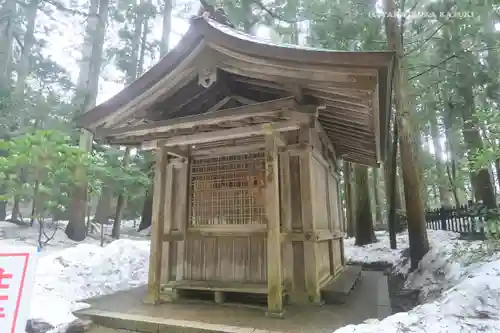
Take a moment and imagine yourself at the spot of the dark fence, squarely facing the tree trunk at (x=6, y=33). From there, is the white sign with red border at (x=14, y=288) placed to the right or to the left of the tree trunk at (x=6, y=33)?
left

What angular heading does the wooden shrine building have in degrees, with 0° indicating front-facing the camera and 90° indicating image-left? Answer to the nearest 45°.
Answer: approximately 45°

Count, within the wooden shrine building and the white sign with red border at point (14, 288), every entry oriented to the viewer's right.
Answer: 0

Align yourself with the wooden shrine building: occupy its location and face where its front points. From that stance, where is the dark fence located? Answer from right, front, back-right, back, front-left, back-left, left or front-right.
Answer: back

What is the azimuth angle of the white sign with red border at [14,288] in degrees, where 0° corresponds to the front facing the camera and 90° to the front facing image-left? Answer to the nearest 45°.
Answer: approximately 0°

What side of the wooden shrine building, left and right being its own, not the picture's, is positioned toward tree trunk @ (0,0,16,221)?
right

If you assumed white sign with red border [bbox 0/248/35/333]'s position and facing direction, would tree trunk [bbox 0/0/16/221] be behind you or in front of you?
behind

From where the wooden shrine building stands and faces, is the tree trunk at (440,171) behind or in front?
behind

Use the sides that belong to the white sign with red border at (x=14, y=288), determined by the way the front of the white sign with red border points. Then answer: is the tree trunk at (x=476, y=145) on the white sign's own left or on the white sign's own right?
on the white sign's own left

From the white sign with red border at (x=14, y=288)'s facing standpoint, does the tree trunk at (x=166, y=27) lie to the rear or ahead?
to the rear

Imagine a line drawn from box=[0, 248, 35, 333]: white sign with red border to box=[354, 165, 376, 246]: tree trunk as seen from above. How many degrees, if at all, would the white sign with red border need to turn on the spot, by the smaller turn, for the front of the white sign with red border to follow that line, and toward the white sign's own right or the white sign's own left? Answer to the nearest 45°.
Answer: approximately 135° to the white sign's own left

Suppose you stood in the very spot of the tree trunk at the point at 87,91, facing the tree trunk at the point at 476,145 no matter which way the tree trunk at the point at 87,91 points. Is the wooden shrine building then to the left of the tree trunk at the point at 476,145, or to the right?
right

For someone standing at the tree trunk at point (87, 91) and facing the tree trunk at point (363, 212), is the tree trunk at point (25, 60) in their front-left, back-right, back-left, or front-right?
back-left
